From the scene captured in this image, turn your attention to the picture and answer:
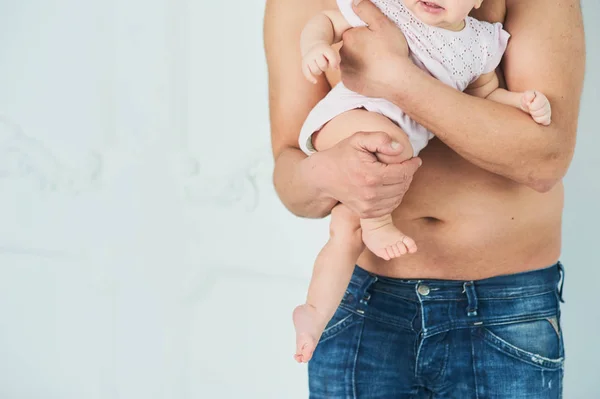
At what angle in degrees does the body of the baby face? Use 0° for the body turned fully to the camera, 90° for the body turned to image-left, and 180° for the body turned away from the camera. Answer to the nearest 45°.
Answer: approximately 0°
